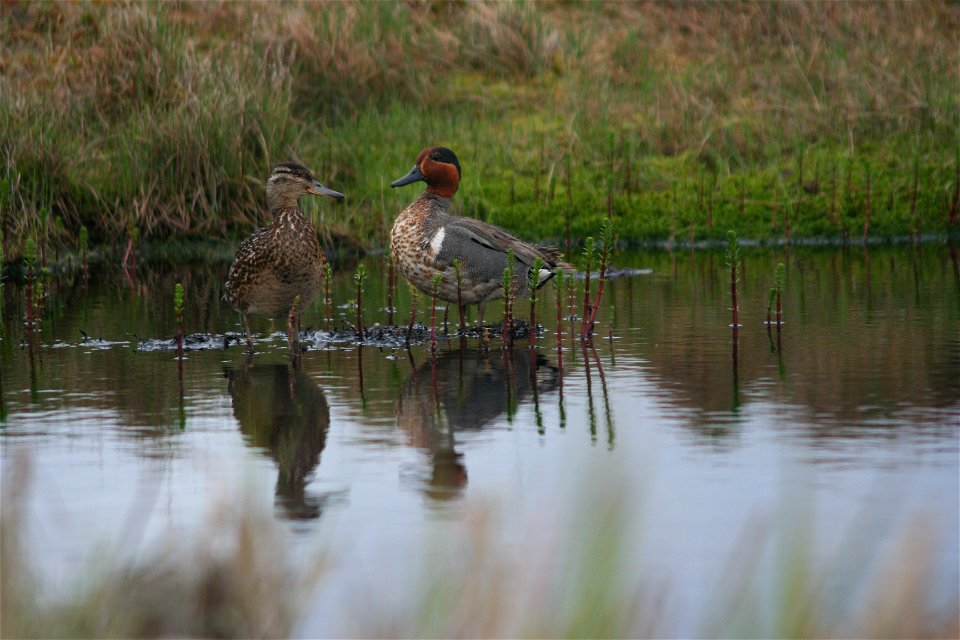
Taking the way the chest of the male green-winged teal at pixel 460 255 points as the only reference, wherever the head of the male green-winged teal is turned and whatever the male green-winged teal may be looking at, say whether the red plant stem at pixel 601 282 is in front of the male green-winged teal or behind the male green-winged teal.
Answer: behind

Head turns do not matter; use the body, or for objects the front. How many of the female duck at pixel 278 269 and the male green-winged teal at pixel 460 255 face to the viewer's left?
1

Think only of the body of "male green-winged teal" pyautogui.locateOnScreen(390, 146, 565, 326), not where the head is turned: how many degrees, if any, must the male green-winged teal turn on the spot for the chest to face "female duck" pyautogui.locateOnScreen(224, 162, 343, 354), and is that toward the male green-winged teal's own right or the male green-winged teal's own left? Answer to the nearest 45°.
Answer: approximately 45° to the male green-winged teal's own left

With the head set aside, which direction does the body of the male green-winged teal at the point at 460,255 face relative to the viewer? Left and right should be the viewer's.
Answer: facing to the left of the viewer

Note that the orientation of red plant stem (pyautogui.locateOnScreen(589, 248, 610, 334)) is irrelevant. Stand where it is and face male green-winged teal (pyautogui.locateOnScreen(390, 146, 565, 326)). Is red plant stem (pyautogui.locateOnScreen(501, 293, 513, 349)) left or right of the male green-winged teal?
left

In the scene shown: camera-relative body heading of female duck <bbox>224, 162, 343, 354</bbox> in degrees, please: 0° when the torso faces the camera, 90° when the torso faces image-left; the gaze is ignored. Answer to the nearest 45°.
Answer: approximately 315°
